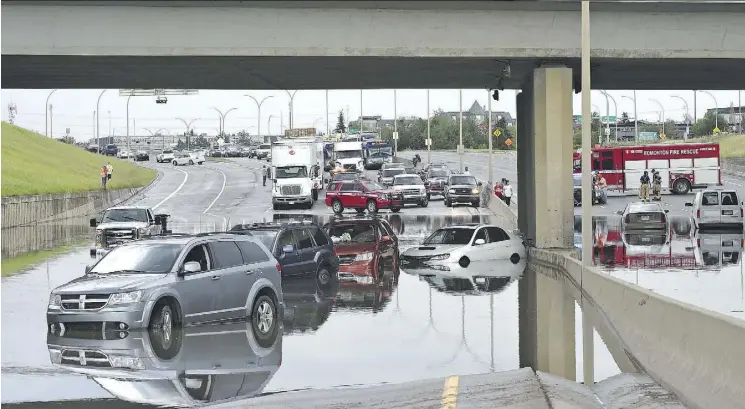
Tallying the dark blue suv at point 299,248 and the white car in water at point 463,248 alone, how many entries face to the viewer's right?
0

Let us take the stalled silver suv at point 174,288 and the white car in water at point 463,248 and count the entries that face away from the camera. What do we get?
0

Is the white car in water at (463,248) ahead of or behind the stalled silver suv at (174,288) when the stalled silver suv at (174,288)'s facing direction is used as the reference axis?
behind

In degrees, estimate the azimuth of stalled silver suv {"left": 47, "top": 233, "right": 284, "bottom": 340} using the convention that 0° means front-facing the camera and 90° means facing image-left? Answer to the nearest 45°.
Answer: approximately 45°
